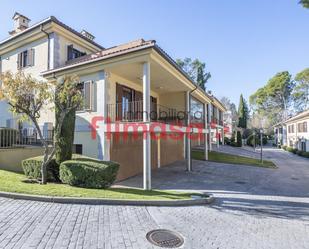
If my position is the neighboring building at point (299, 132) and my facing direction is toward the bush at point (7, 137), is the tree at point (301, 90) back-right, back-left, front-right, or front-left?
back-right

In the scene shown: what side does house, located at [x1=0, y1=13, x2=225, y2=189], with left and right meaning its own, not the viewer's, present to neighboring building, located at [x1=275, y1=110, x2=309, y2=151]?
left

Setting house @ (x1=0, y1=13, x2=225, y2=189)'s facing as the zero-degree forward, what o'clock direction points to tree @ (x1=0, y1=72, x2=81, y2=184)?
The tree is roughly at 3 o'clock from the house.

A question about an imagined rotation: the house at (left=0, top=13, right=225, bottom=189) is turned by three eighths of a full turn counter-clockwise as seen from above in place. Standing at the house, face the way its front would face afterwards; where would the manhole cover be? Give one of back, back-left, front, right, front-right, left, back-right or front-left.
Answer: back

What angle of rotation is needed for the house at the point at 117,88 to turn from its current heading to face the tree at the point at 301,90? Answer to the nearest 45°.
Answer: approximately 90° to its left

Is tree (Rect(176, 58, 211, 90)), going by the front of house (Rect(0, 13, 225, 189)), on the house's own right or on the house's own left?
on the house's own left

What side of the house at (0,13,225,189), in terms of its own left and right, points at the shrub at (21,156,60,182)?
right

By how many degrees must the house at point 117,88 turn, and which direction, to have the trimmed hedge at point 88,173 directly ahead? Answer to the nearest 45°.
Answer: approximately 45° to its right

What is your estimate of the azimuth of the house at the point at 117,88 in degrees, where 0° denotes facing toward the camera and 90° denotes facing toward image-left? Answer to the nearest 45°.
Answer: approximately 315°
